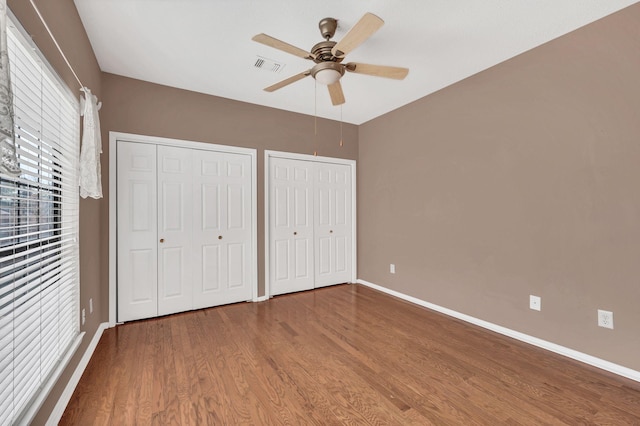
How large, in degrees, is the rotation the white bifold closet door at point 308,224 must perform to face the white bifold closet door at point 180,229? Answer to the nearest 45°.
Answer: approximately 90° to its right

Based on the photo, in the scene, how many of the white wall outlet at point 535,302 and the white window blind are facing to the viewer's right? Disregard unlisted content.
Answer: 1

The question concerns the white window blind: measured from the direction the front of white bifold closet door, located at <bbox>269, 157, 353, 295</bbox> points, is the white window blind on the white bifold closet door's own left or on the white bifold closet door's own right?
on the white bifold closet door's own right

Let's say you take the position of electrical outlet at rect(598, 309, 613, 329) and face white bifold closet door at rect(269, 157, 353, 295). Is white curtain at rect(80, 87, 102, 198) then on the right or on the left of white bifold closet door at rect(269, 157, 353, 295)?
left

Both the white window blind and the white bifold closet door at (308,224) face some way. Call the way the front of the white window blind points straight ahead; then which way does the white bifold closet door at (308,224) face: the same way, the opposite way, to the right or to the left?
to the right

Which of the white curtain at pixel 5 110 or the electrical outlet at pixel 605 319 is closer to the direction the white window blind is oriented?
the electrical outlet

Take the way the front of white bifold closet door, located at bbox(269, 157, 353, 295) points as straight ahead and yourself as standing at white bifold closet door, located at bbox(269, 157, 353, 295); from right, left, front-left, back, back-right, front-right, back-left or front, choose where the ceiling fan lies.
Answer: front-right

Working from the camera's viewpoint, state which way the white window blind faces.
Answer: facing to the right of the viewer

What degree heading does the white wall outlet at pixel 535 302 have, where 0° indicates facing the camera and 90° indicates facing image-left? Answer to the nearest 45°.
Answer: approximately 45°
